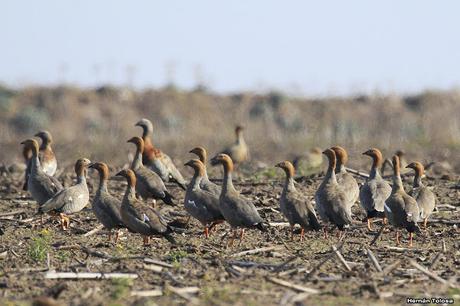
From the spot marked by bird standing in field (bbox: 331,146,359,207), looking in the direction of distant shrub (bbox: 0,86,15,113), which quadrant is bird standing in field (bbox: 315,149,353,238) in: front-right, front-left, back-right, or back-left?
back-left

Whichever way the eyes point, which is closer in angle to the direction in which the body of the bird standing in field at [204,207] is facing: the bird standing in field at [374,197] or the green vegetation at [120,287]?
the green vegetation

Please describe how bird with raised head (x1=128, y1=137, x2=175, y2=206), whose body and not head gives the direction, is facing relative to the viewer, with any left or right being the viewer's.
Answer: facing to the left of the viewer

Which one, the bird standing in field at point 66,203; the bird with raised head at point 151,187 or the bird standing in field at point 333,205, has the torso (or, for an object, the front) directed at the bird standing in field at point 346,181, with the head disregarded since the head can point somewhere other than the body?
the bird standing in field at point 66,203

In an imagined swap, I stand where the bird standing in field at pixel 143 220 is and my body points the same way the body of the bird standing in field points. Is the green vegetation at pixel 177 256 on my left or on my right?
on my left

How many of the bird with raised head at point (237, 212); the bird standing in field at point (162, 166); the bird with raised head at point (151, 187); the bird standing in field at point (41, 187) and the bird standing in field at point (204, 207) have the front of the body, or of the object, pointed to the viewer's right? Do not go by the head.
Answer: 0

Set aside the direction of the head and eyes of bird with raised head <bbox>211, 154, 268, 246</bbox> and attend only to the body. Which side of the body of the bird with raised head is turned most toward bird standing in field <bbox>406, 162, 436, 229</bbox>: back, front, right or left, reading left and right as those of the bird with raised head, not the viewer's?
back

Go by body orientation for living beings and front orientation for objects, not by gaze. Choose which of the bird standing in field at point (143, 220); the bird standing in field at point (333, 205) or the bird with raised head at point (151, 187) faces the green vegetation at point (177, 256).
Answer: the bird standing in field at point (333, 205)

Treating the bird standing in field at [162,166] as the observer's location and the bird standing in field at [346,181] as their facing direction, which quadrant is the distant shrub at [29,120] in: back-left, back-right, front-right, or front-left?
back-left

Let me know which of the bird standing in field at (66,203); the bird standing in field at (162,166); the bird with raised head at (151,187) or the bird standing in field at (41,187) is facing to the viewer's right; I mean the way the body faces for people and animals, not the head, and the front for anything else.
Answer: the bird standing in field at (66,203)

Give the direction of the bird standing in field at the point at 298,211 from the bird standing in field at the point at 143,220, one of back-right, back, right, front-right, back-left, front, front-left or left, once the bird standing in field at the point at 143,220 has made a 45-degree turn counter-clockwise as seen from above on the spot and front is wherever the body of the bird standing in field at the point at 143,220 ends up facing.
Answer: back-left

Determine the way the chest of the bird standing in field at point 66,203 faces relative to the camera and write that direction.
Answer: to the viewer's right

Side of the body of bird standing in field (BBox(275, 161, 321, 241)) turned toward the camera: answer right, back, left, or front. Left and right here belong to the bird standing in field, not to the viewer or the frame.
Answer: left

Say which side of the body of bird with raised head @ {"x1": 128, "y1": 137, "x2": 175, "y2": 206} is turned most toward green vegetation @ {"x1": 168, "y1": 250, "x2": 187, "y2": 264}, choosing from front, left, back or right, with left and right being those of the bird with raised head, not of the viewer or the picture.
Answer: left

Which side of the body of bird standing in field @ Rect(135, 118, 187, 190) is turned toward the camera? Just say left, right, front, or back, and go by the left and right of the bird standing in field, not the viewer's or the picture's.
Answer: left

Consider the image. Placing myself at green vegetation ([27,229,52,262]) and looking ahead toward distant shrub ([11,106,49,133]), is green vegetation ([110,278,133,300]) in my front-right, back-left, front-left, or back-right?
back-right

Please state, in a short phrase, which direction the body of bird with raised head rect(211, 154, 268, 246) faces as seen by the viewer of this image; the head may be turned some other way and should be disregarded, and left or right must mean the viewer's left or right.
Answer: facing to the left of the viewer
